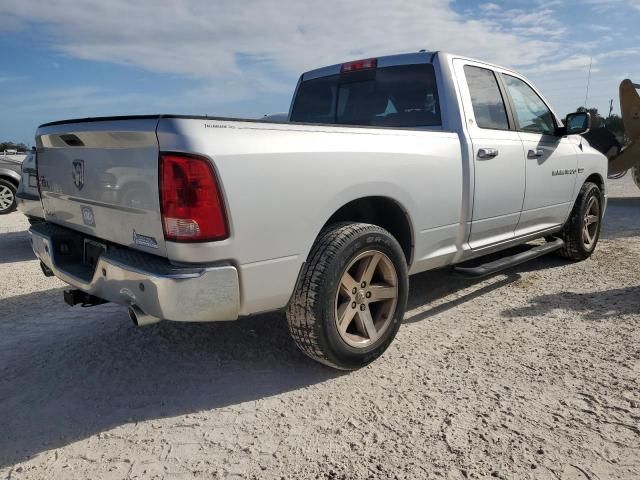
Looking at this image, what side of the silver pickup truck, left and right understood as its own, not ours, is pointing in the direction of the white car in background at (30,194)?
left

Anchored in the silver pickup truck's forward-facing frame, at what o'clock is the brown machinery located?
The brown machinery is roughly at 12 o'clock from the silver pickup truck.

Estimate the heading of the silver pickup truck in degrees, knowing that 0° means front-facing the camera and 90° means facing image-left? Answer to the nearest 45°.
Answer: approximately 225°

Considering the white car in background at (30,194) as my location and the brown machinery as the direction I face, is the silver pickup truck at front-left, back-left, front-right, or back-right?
front-right

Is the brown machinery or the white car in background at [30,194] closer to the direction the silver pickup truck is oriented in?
the brown machinery

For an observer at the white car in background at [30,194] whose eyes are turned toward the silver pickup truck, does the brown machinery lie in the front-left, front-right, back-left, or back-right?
front-left
